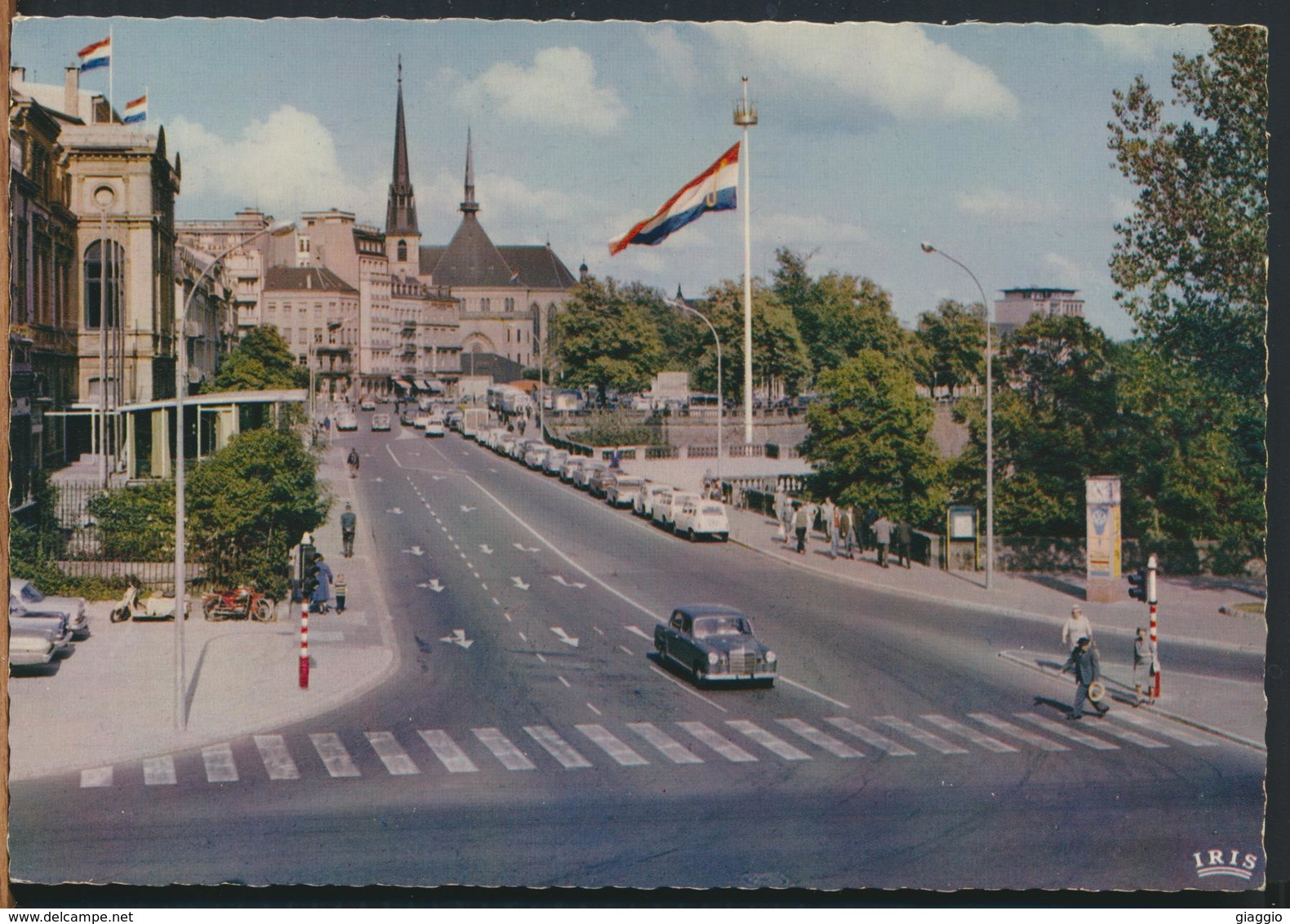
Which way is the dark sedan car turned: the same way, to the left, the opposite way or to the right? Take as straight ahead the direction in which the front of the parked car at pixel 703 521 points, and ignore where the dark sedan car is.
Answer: the opposite way

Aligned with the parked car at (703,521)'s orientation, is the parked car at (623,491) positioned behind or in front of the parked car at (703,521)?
in front

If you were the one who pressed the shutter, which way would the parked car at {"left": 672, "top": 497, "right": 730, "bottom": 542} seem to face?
facing away from the viewer and to the left of the viewer

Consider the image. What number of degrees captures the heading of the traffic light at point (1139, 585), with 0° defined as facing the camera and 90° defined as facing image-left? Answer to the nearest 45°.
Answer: approximately 90°

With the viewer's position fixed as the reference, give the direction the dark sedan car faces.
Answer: facing the viewer and to the right of the viewer

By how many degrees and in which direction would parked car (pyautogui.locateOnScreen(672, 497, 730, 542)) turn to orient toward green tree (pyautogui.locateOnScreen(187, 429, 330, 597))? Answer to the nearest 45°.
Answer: approximately 90° to its left

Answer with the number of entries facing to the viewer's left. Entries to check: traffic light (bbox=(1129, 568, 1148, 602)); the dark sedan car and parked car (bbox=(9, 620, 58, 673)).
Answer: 1
